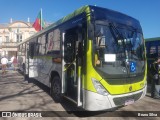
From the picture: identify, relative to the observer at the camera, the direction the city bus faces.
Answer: facing the viewer and to the right of the viewer
